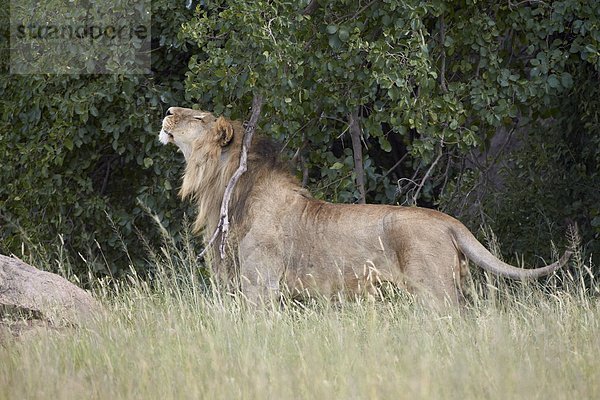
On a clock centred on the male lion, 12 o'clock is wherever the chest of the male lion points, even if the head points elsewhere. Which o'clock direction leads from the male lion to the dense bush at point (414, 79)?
The dense bush is roughly at 4 o'clock from the male lion.

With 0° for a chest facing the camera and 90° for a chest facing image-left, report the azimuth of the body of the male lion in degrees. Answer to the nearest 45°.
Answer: approximately 90°

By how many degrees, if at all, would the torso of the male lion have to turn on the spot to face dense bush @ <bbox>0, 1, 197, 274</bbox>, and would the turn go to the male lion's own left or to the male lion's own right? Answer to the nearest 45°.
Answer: approximately 45° to the male lion's own right
